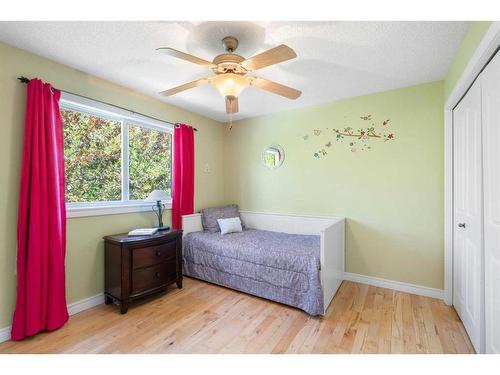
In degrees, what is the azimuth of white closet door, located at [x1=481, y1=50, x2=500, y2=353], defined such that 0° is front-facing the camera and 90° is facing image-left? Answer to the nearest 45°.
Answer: approximately 90°

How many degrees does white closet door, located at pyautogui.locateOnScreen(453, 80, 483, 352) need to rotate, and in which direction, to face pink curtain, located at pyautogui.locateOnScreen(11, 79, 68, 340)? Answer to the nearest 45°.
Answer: approximately 45° to its left

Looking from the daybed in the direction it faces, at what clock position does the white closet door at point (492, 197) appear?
The white closet door is roughly at 9 o'clock from the daybed.

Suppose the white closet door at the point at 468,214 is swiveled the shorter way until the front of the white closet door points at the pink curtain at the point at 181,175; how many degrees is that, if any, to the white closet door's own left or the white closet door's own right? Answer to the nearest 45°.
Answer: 0° — it already faces it

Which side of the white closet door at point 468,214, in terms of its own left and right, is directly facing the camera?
left

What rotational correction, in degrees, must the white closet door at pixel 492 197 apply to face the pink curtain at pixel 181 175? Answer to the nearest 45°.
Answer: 0° — it already faces it

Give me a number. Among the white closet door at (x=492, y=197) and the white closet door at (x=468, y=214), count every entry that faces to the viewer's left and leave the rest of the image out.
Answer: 2

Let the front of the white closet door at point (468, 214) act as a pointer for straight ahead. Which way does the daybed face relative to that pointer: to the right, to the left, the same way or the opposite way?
to the left

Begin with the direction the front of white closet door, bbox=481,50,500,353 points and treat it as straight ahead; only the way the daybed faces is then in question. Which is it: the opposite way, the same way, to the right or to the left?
to the left
